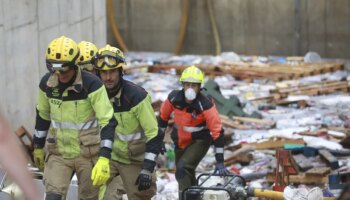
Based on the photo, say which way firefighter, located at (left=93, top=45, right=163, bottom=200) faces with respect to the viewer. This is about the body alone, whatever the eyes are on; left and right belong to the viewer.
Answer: facing the viewer and to the left of the viewer

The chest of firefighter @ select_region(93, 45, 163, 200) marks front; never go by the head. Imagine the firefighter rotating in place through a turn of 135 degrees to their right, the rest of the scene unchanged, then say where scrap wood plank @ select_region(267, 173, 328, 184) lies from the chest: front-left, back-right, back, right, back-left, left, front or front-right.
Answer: front-right

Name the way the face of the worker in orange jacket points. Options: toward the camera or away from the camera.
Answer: toward the camera

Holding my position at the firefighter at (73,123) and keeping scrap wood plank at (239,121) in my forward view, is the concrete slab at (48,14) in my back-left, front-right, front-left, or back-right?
front-left

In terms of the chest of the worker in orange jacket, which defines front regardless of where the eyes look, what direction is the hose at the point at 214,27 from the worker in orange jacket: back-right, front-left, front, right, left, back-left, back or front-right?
back

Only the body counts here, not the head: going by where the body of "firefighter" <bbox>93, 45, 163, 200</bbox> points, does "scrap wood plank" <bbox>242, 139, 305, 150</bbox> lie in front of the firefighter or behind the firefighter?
behind

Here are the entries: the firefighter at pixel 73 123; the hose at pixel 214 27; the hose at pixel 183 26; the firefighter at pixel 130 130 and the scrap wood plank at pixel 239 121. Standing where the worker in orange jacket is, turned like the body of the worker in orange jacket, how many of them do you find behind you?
3

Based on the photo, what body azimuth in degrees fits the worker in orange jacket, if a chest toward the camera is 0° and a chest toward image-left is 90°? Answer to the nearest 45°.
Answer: approximately 0°

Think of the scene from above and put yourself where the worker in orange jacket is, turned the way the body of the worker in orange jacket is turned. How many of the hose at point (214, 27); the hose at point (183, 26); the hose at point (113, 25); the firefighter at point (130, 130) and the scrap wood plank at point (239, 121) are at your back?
4

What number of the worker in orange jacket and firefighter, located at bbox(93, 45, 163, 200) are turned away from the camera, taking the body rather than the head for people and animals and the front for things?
0
